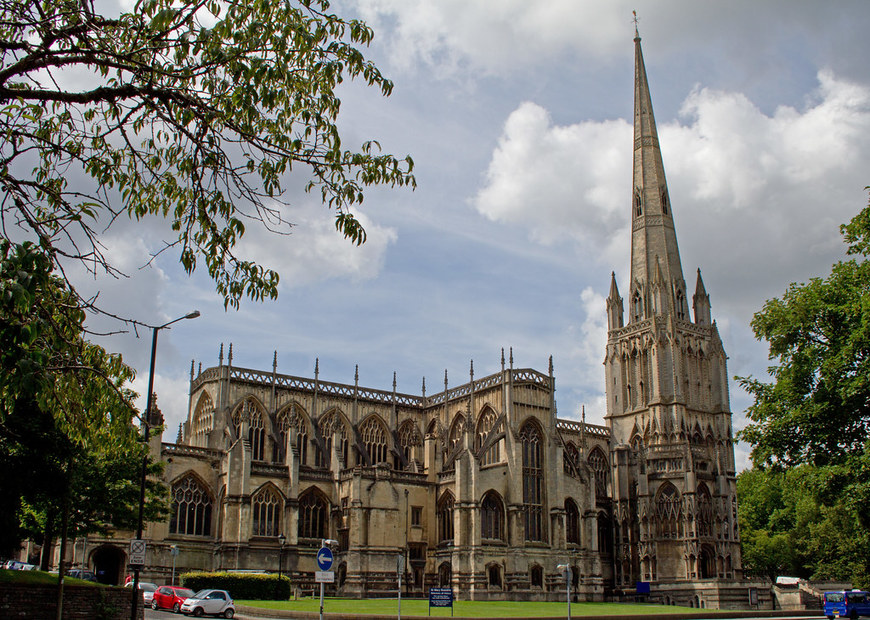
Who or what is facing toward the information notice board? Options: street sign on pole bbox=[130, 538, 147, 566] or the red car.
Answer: the red car

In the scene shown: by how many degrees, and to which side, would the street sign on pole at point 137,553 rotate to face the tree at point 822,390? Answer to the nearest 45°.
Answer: approximately 90° to its left

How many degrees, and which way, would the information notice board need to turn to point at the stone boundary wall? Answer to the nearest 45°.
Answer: approximately 45° to its right

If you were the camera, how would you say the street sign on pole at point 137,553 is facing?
facing the viewer

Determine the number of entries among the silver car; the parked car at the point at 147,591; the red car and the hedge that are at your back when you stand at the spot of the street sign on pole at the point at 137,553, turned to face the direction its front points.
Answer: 4

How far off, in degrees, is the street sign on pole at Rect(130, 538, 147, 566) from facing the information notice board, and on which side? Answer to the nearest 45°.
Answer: approximately 135° to its left

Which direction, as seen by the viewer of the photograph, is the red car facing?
facing the viewer and to the right of the viewer

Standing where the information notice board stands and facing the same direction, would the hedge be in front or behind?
behind

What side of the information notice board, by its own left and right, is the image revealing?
front

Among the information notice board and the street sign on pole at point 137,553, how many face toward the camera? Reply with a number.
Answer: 2
